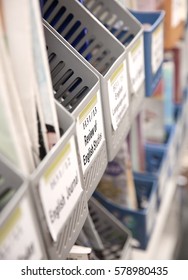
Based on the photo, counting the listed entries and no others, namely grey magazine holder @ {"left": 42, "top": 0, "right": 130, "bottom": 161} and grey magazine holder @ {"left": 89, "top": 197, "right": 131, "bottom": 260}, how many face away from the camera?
0

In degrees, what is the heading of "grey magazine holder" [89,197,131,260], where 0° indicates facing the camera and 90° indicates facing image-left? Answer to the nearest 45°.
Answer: approximately 315°

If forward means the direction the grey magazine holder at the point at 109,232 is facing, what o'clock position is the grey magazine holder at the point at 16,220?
the grey magazine holder at the point at 16,220 is roughly at 2 o'clock from the grey magazine holder at the point at 109,232.

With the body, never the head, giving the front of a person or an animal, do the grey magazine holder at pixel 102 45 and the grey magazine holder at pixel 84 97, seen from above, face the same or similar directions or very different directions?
same or similar directions

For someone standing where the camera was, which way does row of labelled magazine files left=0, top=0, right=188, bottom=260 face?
facing the viewer and to the right of the viewer
